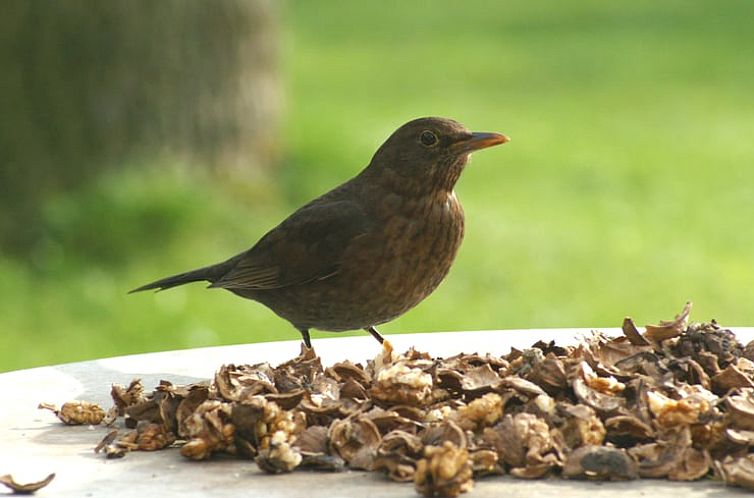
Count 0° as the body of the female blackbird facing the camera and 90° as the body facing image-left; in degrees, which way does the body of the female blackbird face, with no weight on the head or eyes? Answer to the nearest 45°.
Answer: approximately 270°

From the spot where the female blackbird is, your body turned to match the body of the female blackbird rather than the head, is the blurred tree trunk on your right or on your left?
on your left
